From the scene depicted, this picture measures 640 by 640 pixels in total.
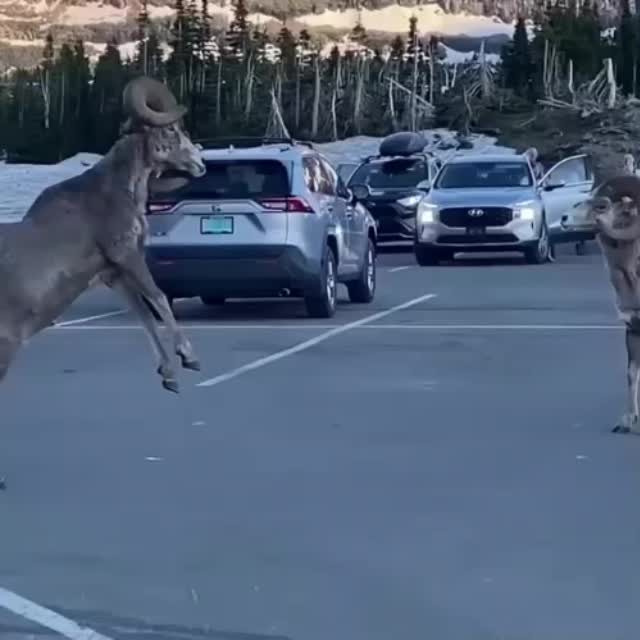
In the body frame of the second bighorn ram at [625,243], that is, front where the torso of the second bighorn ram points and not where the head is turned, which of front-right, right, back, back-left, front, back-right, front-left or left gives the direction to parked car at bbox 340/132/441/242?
right

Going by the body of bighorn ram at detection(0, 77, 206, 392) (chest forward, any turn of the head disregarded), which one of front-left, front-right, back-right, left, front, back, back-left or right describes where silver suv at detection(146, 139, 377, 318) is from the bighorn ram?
left

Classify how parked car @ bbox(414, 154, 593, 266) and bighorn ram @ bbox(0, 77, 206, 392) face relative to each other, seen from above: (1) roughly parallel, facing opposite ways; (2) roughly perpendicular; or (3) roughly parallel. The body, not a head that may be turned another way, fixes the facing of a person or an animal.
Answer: roughly perpendicular

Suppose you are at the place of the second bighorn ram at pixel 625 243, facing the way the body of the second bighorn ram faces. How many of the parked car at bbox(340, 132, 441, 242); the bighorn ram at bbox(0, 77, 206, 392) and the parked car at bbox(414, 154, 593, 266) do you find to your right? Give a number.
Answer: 2

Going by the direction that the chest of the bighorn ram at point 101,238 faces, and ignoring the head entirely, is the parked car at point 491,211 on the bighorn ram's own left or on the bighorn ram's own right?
on the bighorn ram's own left

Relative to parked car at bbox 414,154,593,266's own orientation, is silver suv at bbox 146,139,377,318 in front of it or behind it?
in front

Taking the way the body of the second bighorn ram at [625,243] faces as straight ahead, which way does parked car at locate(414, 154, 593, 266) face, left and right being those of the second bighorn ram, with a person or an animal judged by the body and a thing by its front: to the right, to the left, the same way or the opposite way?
to the left

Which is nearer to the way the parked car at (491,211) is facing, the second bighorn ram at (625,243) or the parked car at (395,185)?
the second bighorn ram

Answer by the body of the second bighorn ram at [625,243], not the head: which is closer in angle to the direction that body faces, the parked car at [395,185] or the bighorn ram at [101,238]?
the bighorn ram

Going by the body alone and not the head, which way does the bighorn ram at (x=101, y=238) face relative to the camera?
to the viewer's right

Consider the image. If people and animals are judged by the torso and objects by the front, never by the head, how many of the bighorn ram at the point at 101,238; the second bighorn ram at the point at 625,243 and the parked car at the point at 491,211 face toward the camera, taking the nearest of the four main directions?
1

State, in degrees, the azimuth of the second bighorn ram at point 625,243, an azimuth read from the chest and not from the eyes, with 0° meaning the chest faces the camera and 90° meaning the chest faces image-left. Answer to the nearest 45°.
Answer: approximately 90°
